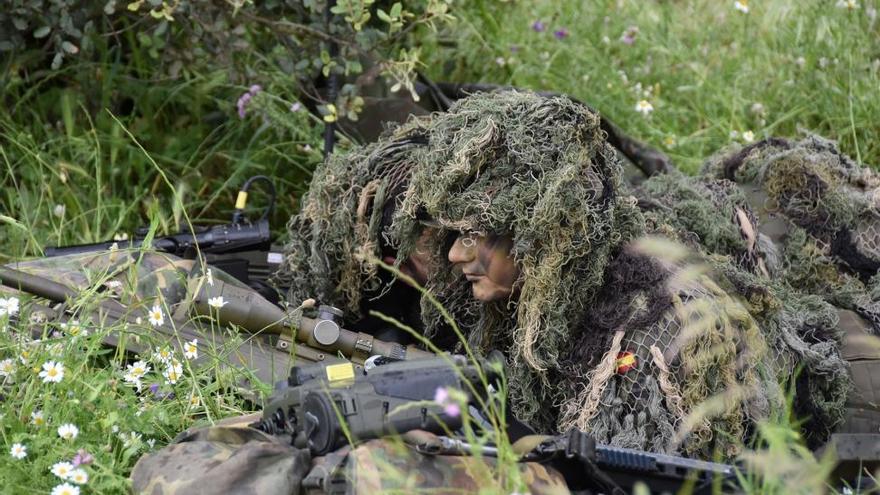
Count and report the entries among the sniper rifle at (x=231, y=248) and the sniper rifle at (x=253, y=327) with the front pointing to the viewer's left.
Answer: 2

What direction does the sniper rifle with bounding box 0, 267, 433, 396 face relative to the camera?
to the viewer's left

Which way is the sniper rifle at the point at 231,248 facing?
to the viewer's left
